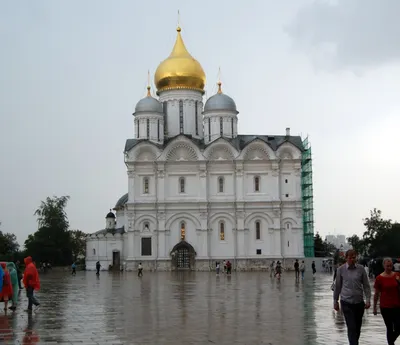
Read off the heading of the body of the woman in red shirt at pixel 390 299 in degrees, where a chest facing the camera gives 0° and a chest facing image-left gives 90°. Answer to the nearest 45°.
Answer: approximately 0°

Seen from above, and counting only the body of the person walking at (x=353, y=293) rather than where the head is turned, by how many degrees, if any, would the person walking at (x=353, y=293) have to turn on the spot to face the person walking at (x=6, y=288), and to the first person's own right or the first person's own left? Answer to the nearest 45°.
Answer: approximately 135° to the first person's own right

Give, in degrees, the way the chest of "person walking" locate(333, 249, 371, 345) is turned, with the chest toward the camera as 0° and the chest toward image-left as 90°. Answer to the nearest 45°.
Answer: approximately 0°

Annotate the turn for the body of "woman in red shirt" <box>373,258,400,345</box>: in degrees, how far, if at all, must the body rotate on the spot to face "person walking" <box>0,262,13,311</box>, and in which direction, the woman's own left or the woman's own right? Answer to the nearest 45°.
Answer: approximately 135° to the woman's own right

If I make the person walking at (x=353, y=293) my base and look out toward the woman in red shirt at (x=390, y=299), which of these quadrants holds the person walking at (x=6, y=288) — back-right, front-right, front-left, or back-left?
back-left
